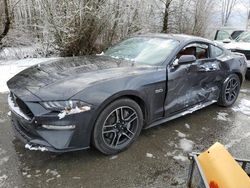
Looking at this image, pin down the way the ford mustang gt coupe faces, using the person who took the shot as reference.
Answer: facing the viewer and to the left of the viewer

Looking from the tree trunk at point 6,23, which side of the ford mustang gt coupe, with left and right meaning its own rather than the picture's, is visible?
right

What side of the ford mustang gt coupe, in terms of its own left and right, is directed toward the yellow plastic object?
left
